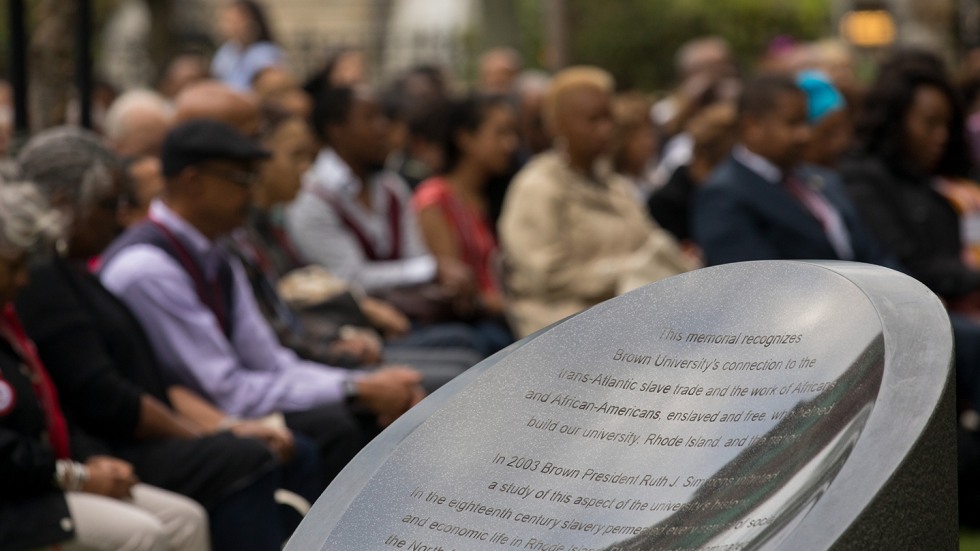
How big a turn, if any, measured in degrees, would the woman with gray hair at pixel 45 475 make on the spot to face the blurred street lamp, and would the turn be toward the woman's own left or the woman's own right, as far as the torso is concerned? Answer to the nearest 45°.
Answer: approximately 45° to the woman's own left

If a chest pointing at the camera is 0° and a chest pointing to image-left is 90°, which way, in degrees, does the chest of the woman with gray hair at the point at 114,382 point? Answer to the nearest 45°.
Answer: approximately 270°

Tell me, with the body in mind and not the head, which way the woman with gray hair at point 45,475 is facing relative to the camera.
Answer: to the viewer's right

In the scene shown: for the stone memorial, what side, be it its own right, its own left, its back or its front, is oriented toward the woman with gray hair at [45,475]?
right

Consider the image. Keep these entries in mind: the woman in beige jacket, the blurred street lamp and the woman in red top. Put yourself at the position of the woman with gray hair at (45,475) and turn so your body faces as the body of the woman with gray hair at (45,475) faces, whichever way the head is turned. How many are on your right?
0

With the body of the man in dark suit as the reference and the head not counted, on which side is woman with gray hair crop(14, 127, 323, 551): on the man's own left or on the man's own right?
on the man's own right

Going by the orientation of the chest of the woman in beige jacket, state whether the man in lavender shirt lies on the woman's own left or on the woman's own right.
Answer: on the woman's own right

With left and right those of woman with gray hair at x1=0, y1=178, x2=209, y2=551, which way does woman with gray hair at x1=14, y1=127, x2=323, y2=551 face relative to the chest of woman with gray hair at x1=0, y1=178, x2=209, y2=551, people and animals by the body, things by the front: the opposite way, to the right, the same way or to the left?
the same way

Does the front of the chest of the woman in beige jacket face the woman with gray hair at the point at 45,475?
no

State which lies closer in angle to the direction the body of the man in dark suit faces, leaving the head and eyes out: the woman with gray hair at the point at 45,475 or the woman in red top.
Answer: the woman with gray hair

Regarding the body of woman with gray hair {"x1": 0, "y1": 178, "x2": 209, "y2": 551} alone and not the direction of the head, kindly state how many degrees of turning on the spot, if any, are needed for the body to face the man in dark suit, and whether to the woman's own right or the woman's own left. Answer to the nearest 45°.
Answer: approximately 45° to the woman's own left

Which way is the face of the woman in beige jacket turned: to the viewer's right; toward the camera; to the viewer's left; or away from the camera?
to the viewer's right

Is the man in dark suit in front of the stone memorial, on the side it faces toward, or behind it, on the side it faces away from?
behind

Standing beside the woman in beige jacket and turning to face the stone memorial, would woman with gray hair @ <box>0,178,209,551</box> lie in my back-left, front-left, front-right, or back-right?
front-right

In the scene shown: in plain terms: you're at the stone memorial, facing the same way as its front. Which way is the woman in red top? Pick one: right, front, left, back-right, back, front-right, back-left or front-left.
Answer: back-right

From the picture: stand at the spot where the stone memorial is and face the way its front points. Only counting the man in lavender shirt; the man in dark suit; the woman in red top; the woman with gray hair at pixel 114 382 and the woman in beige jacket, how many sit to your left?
0
